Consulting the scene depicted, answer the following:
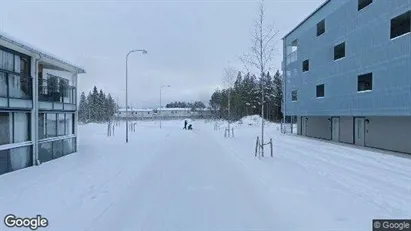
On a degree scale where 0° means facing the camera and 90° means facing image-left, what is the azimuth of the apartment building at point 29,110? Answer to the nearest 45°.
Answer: approximately 315°

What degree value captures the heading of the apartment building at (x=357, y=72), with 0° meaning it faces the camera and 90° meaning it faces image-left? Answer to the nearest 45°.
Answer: approximately 45°

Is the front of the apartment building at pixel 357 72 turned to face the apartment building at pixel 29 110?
yes
